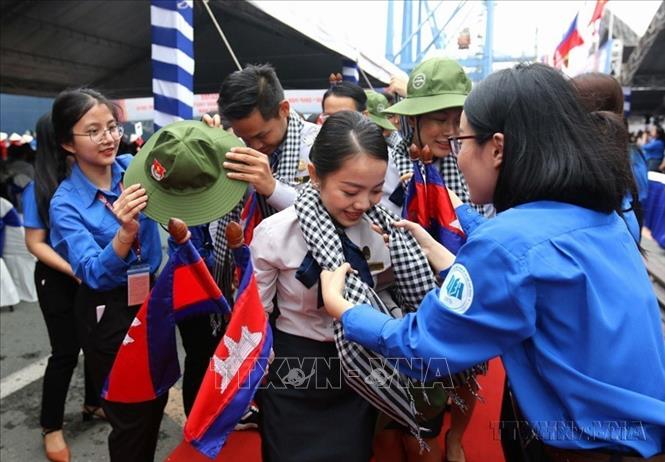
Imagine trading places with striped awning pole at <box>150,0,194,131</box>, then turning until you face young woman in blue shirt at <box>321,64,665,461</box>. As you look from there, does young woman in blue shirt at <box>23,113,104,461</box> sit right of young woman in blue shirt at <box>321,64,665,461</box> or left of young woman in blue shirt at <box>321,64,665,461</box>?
right

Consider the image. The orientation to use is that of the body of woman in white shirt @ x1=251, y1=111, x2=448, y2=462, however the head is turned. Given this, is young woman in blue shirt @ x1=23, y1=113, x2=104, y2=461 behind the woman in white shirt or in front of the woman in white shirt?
behind

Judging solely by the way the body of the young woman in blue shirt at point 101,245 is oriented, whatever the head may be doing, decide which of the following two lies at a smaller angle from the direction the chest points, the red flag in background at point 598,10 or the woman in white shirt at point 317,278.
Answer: the woman in white shirt

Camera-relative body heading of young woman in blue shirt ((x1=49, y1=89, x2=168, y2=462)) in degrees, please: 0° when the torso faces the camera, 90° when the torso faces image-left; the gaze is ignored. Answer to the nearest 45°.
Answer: approximately 315°

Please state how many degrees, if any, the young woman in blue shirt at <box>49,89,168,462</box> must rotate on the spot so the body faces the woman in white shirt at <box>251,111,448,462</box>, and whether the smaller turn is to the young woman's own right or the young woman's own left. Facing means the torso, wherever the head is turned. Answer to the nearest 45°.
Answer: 0° — they already face them

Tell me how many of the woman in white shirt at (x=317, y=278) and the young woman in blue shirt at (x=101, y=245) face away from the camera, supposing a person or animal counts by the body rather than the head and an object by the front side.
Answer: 0

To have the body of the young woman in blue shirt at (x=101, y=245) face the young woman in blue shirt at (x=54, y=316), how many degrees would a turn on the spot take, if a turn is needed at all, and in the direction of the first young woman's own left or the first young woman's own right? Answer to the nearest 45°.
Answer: approximately 180°

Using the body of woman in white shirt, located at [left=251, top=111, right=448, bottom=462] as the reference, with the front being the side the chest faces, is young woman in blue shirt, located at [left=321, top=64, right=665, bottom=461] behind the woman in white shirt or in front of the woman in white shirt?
in front

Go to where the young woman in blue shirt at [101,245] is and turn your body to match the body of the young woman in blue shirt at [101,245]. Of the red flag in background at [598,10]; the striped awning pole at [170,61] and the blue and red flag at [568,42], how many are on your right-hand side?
0

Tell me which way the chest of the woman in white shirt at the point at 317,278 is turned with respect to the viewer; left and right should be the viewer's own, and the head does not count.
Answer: facing the viewer and to the right of the viewer

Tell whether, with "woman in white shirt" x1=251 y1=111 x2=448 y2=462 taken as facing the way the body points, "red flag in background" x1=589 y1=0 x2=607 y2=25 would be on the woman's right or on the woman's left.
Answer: on the woman's left

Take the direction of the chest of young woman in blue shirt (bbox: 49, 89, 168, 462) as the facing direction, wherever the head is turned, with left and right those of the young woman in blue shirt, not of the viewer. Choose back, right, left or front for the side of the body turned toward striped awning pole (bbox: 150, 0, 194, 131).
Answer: left

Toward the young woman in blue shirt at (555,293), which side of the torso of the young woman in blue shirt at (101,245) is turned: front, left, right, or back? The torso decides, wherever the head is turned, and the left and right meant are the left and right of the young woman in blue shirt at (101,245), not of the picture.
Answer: front

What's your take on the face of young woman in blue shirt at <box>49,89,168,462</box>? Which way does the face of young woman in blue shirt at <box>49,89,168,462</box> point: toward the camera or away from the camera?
toward the camera
